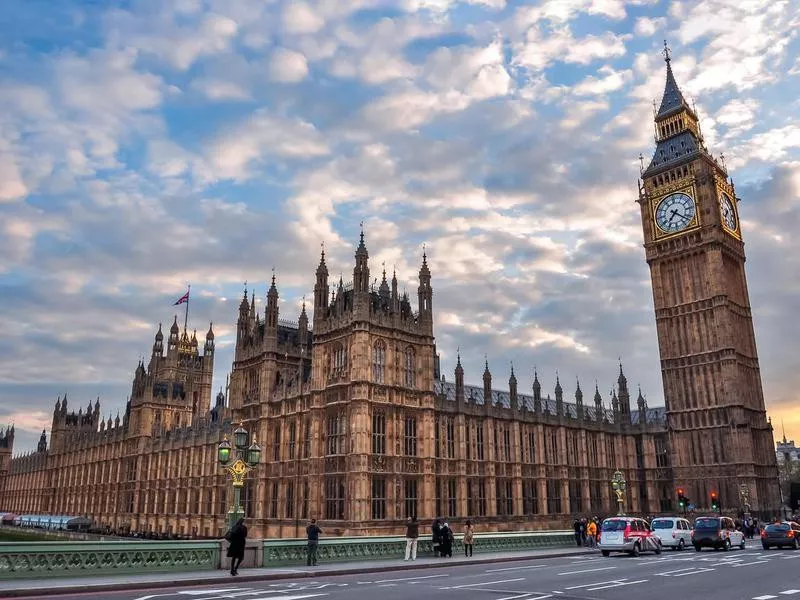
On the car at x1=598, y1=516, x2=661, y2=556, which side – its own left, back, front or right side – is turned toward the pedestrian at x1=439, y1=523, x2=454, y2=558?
back

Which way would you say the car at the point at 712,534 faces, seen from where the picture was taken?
facing away from the viewer and to the right of the viewer

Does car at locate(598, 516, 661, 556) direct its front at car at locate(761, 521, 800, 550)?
yes

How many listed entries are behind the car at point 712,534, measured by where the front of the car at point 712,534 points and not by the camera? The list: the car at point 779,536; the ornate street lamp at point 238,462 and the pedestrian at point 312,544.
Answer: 2

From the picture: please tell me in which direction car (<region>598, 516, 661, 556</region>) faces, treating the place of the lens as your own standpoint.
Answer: facing away from the viewer and to the right of the viewer

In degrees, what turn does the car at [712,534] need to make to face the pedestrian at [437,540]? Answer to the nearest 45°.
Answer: approximately 180°

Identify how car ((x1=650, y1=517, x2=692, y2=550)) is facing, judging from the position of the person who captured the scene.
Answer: facing away from the viewer and to the right of the viewer

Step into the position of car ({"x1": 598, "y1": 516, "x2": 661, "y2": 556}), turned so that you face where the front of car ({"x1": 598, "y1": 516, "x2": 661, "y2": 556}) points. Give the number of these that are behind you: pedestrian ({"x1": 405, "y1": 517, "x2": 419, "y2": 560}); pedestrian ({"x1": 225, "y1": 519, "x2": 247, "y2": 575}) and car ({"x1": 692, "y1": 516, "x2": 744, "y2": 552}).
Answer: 2
